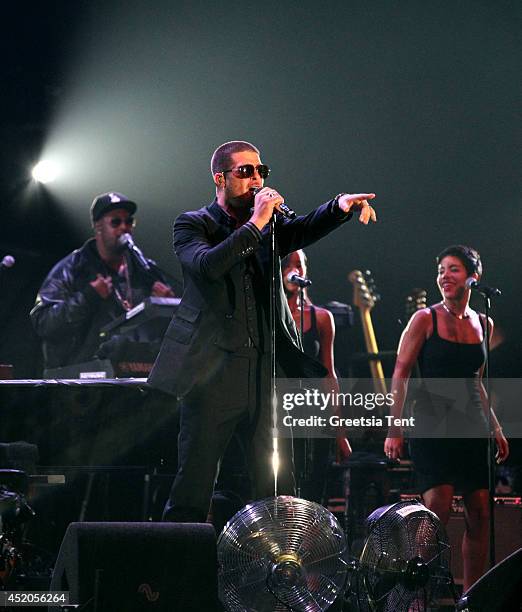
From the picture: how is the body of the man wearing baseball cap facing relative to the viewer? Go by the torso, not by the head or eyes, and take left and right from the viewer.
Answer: facing the viewer and to the right of the viewer

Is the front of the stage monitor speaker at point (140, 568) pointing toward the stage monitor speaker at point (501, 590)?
no

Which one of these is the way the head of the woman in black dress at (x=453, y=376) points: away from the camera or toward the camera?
toward the camera

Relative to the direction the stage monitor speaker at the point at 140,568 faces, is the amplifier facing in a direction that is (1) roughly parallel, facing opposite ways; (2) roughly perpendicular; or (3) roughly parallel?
roughly parallel, facing opposite ways

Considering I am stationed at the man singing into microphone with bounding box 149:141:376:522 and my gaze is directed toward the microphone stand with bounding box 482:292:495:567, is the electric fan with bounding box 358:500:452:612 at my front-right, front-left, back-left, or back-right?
front-right

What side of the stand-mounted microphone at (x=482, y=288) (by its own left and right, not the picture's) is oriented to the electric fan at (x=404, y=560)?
left

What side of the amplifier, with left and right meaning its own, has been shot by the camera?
front

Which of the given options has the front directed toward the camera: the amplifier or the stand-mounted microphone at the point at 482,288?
the amplifier

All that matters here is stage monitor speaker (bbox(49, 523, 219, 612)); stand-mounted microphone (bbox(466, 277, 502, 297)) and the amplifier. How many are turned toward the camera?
1

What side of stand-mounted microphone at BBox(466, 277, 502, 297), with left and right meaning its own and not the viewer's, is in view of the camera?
left

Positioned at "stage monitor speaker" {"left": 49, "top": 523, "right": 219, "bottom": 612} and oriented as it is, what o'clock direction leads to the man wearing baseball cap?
The man wearing baseball cap is roughly at 12 o'clock from the stage monitor speaker.

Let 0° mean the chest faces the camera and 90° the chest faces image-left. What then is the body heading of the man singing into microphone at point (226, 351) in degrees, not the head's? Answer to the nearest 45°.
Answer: approximately 315°

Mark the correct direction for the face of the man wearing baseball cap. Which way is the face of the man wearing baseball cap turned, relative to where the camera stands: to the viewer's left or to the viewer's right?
to the viewer's right

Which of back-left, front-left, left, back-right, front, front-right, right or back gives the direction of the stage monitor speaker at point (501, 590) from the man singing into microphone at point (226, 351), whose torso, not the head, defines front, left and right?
front

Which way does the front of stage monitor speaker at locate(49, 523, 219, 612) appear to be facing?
away from the camera

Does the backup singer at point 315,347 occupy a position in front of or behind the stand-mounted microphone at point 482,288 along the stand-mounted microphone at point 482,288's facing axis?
in front

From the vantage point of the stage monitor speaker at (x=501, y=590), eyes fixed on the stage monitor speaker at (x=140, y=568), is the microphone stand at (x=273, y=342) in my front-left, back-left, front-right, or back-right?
front-right

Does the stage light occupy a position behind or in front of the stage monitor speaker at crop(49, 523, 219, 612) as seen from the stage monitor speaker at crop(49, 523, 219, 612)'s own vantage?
in front

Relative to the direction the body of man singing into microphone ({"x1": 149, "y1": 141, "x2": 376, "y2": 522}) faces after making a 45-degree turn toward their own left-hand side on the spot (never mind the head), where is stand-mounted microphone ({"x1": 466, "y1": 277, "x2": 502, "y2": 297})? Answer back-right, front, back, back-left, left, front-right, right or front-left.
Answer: front-left
